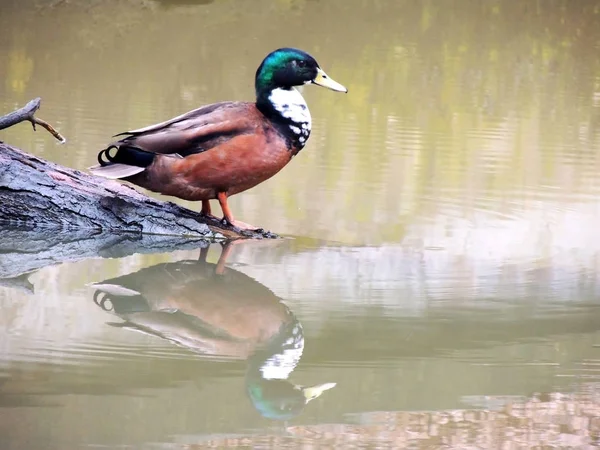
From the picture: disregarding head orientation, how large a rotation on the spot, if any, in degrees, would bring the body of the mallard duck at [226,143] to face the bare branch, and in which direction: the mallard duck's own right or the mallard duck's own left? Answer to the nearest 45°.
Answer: approximately 180°

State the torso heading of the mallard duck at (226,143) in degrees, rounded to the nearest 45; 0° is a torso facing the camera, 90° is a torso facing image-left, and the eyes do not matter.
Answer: approximately 270°
